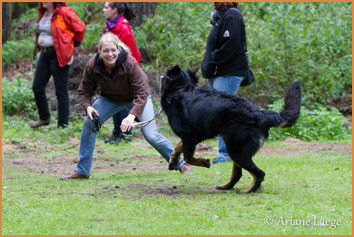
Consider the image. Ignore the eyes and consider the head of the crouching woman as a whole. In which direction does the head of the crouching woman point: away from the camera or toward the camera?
toward the camera

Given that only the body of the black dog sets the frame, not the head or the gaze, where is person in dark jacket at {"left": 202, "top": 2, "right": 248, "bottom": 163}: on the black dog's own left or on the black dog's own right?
on the black dog's own right

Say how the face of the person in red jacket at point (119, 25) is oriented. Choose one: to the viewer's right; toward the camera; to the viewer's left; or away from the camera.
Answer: to the viewer's left

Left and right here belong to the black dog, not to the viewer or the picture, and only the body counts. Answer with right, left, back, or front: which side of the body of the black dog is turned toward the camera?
left

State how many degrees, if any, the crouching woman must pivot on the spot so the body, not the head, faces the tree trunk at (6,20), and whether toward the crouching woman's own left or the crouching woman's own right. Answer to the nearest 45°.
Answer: approximately 180°

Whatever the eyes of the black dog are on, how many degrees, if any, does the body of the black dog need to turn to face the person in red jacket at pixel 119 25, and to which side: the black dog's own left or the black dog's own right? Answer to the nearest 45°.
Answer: approximately 45° to the black dog's own right

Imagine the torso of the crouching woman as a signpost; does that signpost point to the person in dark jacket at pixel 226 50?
no

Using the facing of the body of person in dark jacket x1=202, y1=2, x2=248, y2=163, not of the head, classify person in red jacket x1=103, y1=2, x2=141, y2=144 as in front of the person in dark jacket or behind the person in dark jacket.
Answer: in front

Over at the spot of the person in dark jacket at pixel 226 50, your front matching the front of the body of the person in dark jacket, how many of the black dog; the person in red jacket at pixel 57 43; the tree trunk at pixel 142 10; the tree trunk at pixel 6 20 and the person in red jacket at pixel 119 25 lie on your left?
1

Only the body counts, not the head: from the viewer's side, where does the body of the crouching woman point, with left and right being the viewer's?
facing the viewer

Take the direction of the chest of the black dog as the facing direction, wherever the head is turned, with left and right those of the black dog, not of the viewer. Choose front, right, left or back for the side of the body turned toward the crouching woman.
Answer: front

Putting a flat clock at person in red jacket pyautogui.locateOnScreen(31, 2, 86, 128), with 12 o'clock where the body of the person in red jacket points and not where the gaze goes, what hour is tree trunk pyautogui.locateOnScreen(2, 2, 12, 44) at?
The tree trunk is roughly at 4 o'clock from the person in red jacket.

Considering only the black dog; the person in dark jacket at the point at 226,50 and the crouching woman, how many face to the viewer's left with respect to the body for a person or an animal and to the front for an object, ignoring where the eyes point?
2

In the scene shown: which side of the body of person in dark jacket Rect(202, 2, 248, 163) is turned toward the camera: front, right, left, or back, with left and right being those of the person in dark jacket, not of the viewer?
left

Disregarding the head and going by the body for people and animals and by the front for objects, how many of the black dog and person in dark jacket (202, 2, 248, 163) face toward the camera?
0

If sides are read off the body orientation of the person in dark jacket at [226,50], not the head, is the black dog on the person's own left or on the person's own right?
on the person's own left

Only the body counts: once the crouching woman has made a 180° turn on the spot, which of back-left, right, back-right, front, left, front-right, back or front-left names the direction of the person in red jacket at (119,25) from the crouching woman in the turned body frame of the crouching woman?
front

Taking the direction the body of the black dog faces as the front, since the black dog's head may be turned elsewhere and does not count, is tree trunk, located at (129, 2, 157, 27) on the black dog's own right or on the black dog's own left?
on the black dog's own right
